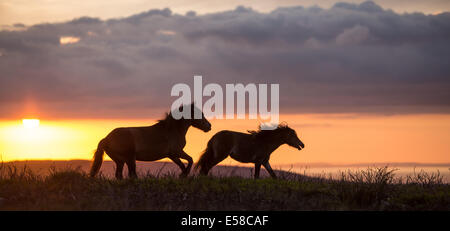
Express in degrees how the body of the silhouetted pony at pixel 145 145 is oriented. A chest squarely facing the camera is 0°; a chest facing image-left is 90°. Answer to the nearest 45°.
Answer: approximately 270°

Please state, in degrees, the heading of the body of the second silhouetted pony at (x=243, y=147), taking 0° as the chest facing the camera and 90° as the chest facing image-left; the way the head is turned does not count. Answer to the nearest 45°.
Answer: approximately 270°

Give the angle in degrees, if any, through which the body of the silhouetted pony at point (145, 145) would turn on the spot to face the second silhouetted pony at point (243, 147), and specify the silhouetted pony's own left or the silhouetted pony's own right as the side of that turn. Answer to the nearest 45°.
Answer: approximately 45° to the silhouetted pony's own left

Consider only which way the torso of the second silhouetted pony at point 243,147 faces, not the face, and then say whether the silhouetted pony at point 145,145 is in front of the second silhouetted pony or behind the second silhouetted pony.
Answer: behind

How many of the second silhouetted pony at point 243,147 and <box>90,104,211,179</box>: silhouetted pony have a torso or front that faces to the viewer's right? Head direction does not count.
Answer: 2
